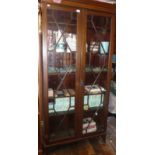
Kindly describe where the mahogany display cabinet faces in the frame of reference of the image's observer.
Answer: facing the viewer and to the right of the viewer
